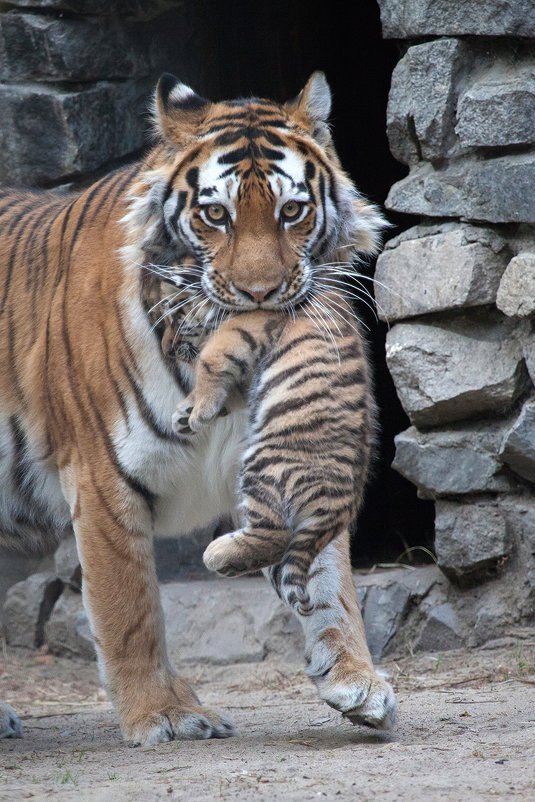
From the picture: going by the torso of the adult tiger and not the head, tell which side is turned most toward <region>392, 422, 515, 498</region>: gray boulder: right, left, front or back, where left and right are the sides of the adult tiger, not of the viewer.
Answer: left

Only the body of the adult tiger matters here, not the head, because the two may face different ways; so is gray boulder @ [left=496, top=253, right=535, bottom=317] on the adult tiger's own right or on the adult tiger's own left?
on the adult tiger's own left

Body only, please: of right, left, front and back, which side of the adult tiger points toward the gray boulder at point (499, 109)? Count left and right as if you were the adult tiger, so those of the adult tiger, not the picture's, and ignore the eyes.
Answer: left

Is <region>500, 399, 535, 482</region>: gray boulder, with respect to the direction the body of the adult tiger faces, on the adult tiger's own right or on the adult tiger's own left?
on the adult tiger's own left

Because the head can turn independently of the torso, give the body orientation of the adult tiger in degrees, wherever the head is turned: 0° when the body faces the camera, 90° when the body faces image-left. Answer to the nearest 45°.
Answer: approximately 315°

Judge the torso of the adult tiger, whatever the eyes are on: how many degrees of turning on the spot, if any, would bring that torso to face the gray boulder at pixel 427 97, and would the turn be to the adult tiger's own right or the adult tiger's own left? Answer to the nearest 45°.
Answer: approximately 90° to the adult tiger's own left
